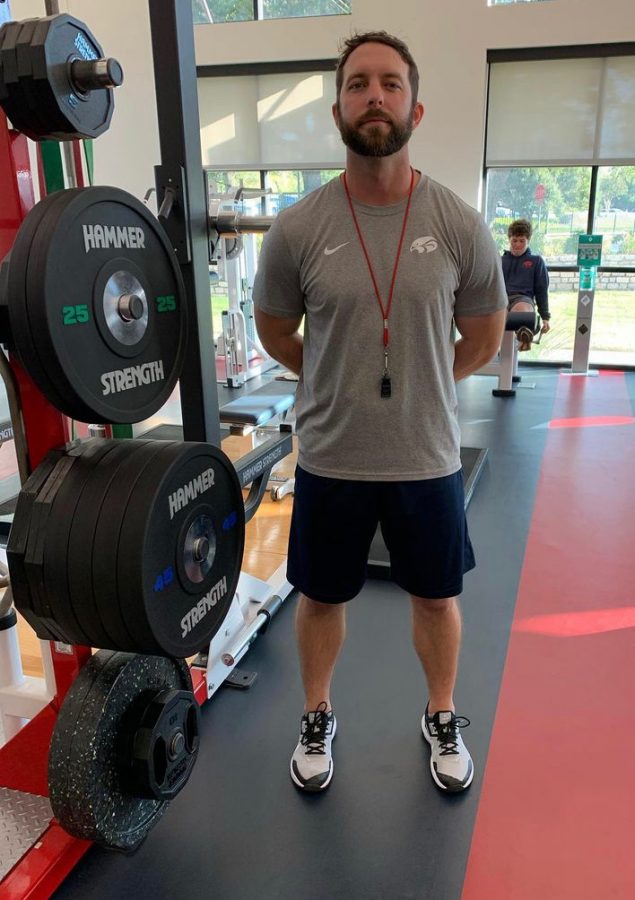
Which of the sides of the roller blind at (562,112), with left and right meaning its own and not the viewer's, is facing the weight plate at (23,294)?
front

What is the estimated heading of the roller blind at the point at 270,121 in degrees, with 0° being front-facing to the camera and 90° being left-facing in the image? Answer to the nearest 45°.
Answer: approximately 0°

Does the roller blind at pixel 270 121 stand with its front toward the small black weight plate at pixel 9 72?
yes

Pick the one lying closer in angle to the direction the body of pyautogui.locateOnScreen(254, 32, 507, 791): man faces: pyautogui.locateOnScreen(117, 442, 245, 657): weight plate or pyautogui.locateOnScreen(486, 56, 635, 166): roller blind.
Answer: the weight plate

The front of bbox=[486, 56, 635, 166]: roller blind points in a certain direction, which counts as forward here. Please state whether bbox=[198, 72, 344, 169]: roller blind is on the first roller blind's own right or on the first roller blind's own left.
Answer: on the first roller blind's own right

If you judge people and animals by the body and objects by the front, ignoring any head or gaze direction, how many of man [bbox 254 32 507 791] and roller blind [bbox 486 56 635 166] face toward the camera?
2

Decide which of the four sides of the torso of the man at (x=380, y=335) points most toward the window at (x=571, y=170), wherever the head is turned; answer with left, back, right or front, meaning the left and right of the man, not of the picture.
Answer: back

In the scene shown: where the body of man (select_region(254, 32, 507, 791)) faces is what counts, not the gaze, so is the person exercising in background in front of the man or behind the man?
behind

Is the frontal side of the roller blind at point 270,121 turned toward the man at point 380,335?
yes
